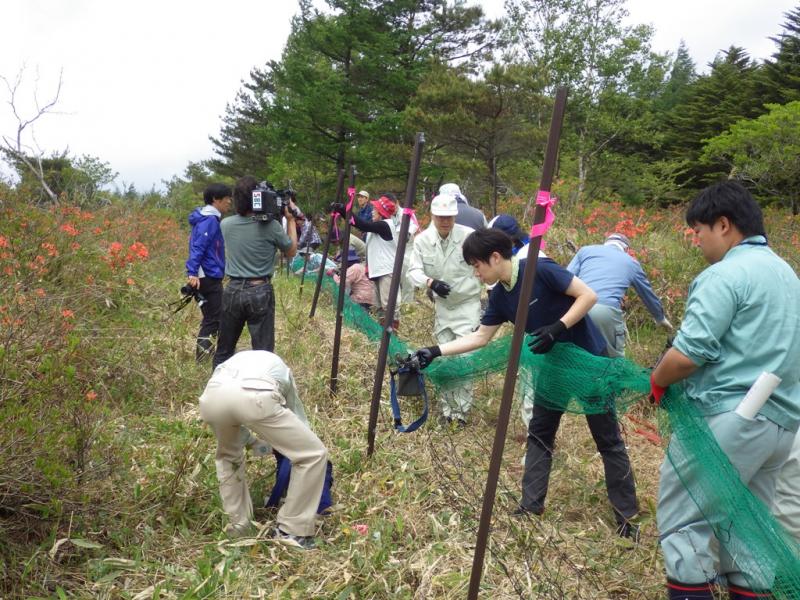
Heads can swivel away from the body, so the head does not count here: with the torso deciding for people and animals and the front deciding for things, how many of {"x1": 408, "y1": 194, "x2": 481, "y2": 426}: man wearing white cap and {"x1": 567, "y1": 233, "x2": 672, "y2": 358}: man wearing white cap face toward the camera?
1

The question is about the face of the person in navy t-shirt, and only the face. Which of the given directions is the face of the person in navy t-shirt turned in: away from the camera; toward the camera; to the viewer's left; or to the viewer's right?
to the viewer's left

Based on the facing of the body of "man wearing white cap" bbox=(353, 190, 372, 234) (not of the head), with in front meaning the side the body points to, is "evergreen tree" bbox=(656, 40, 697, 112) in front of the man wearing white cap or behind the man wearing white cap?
behind

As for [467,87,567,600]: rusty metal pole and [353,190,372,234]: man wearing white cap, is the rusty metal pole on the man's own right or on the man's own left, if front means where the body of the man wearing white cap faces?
on the man's own left

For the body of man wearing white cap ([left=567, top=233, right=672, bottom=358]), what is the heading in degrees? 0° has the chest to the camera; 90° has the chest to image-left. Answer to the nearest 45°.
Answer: approximately 225°

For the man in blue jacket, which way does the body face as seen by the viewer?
to the viewer's right

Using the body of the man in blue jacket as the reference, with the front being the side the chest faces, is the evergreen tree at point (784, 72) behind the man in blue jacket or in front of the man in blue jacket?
in front

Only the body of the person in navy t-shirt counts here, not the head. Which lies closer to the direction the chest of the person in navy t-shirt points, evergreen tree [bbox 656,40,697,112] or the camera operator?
the camera operator

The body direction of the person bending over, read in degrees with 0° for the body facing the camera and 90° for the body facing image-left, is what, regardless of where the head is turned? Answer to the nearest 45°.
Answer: approximately 225°

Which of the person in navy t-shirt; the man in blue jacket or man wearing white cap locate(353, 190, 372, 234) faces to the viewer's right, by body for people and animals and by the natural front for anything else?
the man in blue jacket

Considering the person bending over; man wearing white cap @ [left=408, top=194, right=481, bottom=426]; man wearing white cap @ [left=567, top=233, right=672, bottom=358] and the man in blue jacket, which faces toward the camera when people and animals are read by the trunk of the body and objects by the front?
man wearing white cap @ [left=408, top=194, right=481, bottom=426]

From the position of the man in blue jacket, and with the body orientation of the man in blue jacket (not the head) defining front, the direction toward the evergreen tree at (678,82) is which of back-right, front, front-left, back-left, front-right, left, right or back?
front-left

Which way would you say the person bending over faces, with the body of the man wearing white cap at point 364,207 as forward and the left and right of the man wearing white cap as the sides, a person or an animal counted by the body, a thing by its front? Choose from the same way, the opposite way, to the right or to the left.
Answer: the opposite way

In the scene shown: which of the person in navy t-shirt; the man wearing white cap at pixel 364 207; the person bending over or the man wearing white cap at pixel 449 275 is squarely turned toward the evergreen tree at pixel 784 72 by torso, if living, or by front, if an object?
the person bending over

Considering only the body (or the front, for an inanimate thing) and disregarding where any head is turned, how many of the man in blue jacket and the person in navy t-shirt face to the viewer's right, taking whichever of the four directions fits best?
1
